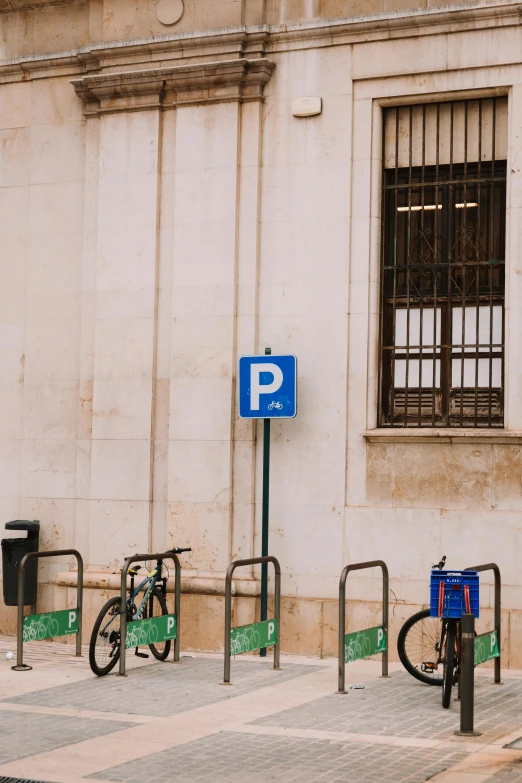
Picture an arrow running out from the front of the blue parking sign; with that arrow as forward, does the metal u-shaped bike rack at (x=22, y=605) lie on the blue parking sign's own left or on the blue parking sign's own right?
on the blue parking sign's own right

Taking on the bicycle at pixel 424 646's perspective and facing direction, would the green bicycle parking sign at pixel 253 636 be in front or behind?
behind

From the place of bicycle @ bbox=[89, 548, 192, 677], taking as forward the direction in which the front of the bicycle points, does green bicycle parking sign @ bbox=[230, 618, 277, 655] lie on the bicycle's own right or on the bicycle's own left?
on the bicycle's own right

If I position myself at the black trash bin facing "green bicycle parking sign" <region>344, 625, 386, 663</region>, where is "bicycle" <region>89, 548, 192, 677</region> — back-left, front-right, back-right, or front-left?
front-right

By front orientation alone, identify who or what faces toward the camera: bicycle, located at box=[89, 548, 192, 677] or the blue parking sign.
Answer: the blue parking sign

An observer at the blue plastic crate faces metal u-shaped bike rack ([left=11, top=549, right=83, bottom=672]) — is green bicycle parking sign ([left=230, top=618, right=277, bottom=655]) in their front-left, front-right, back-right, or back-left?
front-right

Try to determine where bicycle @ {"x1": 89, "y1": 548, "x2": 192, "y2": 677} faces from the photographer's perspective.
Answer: facing away from the viewer and to the right of the viewer

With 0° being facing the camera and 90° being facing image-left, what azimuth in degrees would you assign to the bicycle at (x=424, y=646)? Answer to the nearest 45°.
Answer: approximately 315°

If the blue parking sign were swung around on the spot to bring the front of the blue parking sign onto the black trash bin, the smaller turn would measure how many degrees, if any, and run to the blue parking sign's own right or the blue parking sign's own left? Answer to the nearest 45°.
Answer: approximately 135° to the blue parking sign's own right

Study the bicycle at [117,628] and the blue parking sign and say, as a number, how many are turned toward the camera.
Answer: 1

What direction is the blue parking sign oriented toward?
toward the camera
